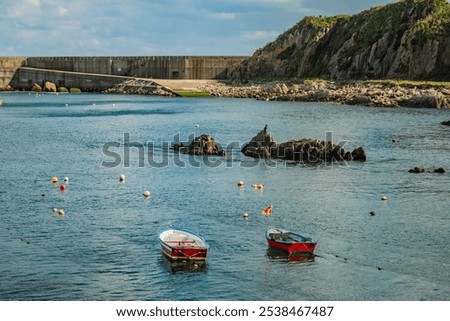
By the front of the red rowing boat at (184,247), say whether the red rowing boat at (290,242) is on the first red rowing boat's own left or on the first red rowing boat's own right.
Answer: on the first red rowing boat's own right

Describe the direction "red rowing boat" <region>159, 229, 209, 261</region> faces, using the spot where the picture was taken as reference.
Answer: facing away from the viewer and to the left of the viewer
